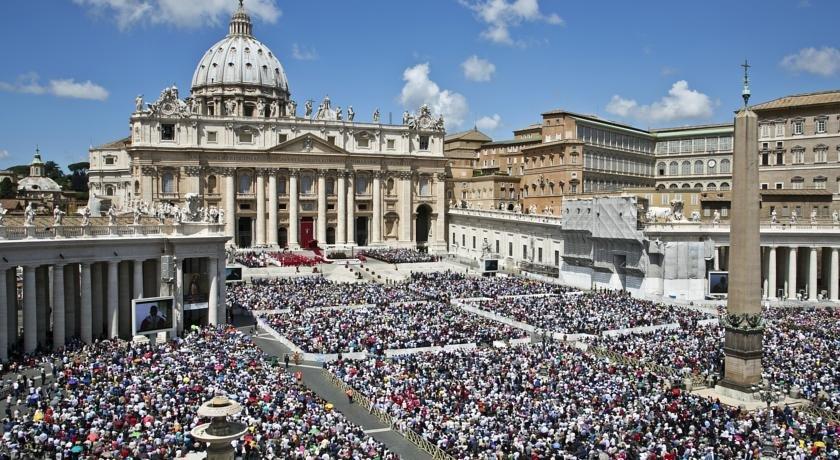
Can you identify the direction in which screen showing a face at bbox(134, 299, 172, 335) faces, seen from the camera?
facing the viewer and to the right of the viewer

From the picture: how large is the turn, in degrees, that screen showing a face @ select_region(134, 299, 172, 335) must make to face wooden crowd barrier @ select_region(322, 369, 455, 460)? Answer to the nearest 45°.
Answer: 0° — it already faces it

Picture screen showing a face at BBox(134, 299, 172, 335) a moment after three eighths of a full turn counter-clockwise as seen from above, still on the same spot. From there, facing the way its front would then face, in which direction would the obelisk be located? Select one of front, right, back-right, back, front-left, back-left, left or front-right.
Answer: back-right

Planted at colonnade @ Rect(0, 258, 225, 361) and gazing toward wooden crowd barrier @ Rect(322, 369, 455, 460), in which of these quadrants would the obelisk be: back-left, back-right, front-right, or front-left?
front-left

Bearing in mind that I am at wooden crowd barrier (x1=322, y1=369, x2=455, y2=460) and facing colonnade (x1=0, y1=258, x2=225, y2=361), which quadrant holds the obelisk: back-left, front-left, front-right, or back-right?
back-right
